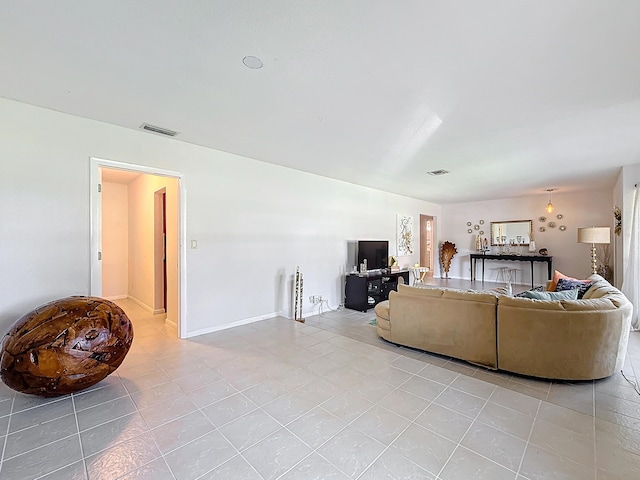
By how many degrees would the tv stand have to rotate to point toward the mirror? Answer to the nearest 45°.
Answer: approximately 90° to its left

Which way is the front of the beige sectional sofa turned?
away from the camera

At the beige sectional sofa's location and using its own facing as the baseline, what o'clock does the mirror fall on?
The mirror is roughly at 12 o'clock from the beige sectional sofa.

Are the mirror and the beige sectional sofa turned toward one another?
yes

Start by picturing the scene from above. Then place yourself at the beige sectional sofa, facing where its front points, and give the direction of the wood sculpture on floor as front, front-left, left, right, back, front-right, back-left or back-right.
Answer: back-left

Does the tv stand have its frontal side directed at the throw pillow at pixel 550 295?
yes

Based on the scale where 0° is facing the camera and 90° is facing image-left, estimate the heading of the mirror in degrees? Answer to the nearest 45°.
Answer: approximately 0°

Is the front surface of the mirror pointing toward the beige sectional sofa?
yes

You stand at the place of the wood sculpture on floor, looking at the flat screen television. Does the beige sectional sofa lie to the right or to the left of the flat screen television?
right

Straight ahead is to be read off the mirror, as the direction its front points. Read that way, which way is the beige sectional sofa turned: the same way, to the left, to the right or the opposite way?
the opposite way

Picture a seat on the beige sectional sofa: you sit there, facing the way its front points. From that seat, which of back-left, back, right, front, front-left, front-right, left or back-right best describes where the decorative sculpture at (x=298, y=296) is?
left

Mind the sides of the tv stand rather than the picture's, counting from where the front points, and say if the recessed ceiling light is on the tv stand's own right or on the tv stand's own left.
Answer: on the tv stand's own right

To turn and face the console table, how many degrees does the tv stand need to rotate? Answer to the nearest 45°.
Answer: approximately 90° to its left
